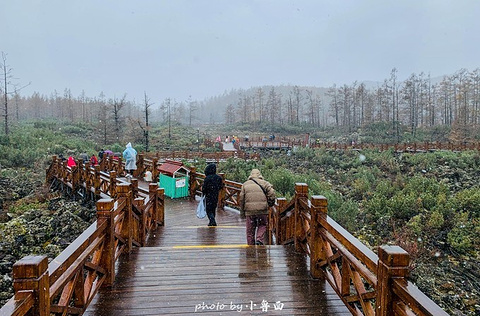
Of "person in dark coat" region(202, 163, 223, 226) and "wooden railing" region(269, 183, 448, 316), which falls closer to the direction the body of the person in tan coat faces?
the person in dark coat

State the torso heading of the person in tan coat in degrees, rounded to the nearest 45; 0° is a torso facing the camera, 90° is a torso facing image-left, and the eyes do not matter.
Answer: approximately 180°

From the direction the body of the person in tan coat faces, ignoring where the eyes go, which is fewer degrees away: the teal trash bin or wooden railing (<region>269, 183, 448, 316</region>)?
the teal trash bin

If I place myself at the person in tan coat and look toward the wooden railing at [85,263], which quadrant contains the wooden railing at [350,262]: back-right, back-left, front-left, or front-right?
front-left

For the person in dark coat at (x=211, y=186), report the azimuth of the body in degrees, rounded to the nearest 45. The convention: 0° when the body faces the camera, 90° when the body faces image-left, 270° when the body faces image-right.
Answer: approximately 180°

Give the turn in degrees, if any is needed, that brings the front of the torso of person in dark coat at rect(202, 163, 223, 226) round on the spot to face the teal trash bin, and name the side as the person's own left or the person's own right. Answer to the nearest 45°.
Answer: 0° — they already face it

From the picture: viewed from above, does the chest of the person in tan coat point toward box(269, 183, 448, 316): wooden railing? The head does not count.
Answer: no

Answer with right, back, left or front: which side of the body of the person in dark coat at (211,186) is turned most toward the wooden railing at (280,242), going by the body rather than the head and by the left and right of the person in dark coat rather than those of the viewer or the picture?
back

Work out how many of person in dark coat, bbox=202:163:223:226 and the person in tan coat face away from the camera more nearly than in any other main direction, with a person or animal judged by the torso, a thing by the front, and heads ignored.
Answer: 2

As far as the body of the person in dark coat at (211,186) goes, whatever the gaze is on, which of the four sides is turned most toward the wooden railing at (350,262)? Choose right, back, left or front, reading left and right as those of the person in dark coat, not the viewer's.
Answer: back

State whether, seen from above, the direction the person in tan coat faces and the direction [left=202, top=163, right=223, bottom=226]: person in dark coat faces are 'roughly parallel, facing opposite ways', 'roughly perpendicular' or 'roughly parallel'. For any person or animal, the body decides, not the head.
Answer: roughly parallel

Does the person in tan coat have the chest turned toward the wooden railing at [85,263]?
no

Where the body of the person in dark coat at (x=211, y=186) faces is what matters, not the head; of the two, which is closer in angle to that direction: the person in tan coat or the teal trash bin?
the teal trash bin

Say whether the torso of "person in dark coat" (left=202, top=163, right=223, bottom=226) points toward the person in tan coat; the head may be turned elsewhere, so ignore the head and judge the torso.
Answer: no
